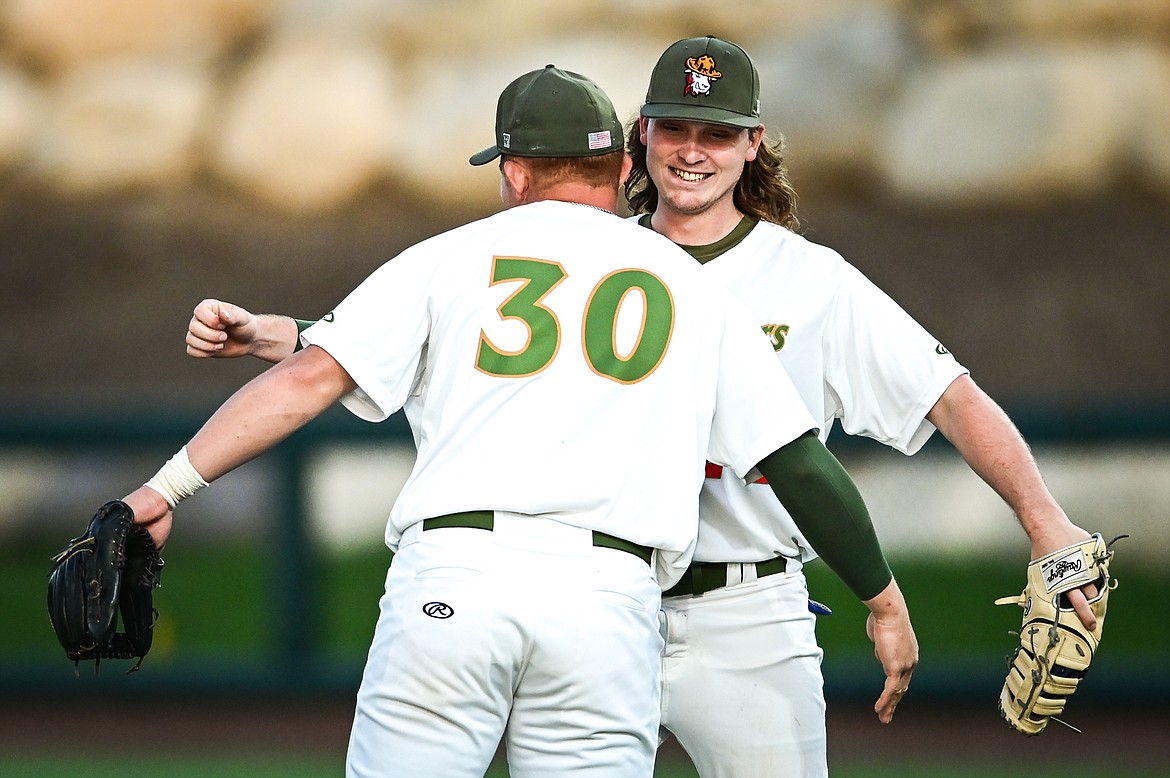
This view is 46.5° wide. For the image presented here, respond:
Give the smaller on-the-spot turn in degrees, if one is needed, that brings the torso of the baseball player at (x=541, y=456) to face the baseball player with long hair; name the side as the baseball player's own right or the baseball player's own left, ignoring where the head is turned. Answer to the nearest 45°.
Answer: approximately 45° to the baseball player's own right

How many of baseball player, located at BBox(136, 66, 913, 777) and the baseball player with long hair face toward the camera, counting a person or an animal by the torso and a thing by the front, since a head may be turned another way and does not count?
1

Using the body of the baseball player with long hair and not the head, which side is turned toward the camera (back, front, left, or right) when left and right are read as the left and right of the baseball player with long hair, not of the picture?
front

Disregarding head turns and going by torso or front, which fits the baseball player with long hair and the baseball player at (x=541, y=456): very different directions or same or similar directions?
very different directions

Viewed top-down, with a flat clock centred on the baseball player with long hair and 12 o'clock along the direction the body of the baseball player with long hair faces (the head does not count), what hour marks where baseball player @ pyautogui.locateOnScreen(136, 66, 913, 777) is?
The baseball player is roughly at 1 o'clock from the baseball player with long hair.

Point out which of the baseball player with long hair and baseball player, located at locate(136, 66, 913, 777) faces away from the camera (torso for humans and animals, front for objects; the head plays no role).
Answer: the baseball player

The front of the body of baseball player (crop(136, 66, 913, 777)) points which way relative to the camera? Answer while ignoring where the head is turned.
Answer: away from the camera
